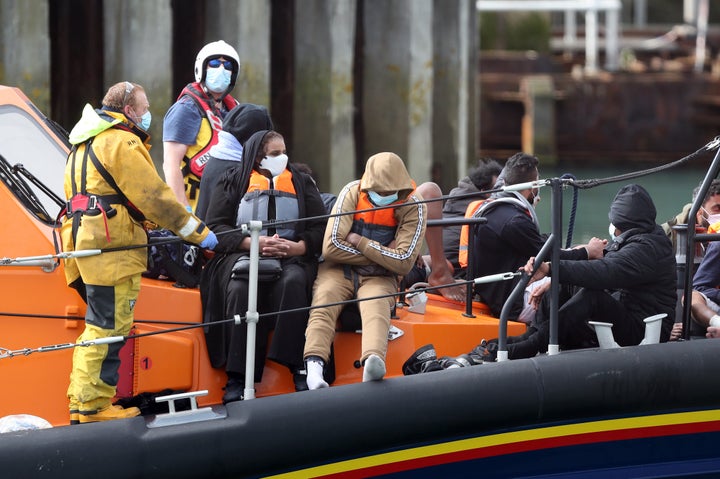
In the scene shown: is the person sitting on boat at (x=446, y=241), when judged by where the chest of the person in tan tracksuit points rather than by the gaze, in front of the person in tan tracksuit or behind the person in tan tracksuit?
behind

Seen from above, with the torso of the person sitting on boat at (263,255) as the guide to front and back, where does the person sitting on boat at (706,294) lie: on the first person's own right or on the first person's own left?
on the first person's own left

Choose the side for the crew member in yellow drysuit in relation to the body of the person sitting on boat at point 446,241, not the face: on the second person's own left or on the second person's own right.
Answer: on the second person's own right
